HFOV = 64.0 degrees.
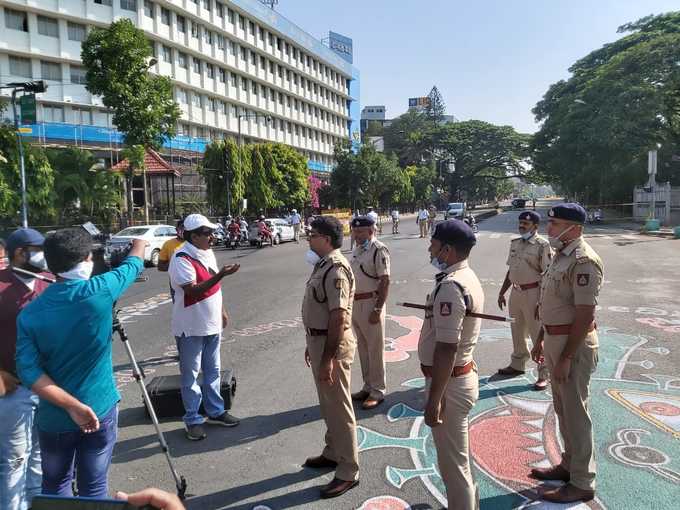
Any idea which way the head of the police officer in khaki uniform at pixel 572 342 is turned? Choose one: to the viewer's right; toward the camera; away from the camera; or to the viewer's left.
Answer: to the viewer's left

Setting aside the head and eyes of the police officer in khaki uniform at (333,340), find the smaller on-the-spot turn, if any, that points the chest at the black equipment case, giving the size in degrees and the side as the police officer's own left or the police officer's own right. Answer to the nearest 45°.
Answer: approximately 45° to the police officer's own right

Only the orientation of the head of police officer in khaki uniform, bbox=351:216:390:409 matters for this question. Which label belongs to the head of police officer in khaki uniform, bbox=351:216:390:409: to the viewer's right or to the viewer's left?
to the viewer's left

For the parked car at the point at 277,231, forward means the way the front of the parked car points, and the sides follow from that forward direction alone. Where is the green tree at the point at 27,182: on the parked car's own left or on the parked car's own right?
on the parked car's own right

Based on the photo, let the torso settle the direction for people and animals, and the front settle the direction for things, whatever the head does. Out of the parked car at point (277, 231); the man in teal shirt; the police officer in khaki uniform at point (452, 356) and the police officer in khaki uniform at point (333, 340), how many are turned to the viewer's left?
2

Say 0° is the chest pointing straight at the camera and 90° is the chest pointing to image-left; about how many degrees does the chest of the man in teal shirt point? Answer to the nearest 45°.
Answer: approximately 225°

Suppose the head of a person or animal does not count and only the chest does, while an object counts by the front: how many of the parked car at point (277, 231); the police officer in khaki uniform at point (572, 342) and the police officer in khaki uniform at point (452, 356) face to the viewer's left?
2

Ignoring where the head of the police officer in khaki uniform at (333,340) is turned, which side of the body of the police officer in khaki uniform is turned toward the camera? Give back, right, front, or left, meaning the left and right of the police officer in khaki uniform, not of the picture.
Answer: left

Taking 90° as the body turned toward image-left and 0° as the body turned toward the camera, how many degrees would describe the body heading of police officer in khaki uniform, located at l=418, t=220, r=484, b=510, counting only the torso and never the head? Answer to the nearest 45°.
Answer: approximately 90°

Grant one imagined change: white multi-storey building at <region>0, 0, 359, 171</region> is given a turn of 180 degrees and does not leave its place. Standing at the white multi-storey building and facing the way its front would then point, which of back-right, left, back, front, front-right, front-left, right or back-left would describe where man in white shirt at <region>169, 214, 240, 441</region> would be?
back-left

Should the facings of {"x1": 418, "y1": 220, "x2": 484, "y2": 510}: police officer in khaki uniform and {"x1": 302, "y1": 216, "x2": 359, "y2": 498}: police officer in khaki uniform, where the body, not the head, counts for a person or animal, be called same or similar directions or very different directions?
same or similar directions

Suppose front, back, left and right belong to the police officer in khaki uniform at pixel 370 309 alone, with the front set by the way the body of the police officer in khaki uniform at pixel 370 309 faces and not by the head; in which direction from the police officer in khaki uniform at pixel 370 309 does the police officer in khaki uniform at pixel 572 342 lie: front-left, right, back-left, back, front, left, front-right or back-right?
left

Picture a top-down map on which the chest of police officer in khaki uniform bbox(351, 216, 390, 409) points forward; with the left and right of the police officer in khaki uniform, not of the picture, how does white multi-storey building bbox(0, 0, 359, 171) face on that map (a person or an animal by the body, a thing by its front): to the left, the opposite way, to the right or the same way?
to the left
